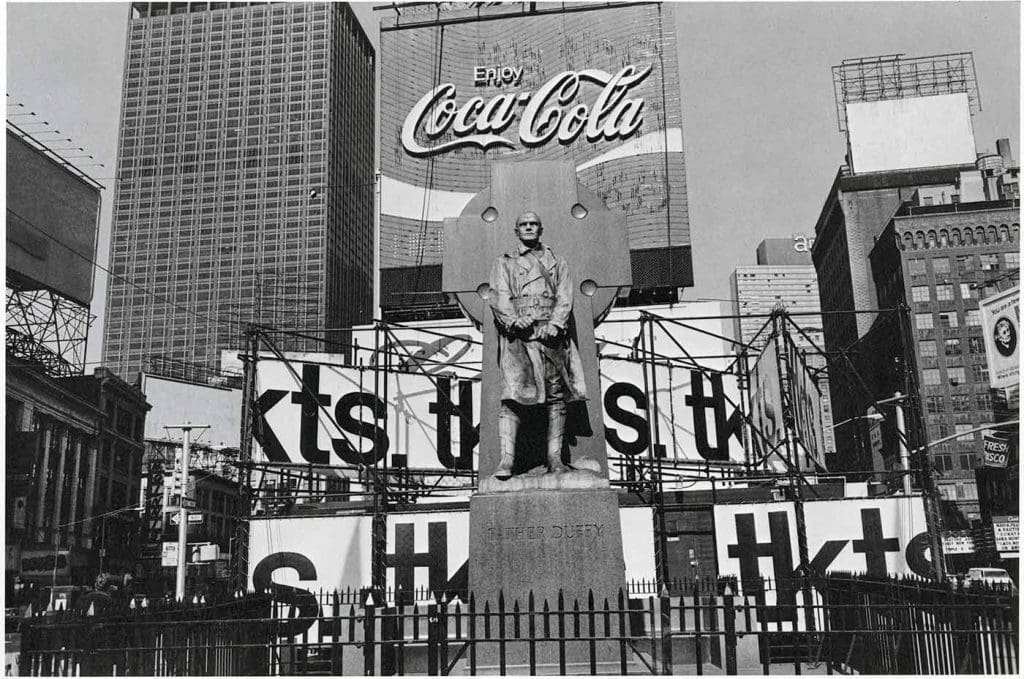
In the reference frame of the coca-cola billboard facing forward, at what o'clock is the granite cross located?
The granite cross is roughly at 12 o'clock from the coca-cola billboard.

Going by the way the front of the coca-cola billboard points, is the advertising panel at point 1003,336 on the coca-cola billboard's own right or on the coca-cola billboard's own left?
on the coca-cola billboard's own left

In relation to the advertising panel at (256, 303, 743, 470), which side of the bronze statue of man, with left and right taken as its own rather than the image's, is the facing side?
back

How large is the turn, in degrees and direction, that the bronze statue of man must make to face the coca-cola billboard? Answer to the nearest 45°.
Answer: approximately 180°

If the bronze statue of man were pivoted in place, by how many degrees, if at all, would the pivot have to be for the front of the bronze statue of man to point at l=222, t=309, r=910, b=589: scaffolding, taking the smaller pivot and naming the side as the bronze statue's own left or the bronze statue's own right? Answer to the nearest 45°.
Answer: approximately 180°

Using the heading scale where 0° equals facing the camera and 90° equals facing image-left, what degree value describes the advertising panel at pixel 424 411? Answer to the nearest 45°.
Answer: approximately 0°
